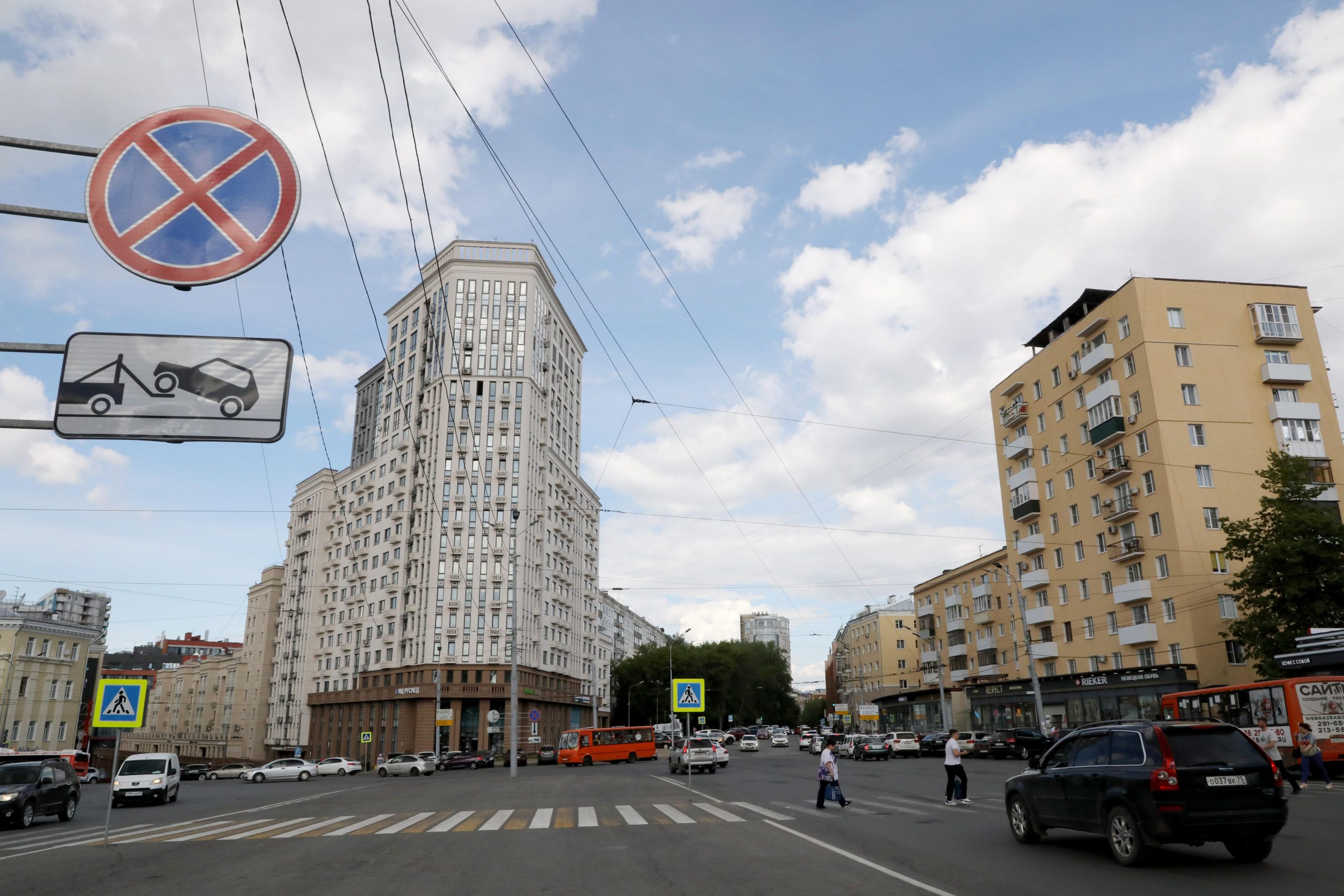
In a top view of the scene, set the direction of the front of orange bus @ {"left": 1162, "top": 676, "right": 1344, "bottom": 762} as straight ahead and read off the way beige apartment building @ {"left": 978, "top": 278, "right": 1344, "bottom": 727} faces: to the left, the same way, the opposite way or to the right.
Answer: to the left

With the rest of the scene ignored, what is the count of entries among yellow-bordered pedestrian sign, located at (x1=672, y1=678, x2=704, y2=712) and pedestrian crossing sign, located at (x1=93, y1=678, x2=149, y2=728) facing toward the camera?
2

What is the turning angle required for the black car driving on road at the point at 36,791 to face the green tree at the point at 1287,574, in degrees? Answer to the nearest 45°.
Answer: approximately 135° to its left

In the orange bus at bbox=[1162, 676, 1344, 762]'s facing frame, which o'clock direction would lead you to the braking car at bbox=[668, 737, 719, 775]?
The braking car is roughly at 11 o'clock from the orange bus.

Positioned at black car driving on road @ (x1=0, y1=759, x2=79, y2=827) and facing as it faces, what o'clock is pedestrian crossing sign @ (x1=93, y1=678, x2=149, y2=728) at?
The pedestrian crossing sign is roughly at 10 o'clock from the black car driving on road.

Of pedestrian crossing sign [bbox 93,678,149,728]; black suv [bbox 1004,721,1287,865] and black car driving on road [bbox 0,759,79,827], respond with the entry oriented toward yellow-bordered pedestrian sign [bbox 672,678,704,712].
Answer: the black suv

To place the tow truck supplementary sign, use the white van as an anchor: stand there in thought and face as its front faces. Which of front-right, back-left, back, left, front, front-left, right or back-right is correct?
front-left

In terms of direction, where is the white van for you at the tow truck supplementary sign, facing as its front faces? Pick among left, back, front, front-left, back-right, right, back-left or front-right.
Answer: back

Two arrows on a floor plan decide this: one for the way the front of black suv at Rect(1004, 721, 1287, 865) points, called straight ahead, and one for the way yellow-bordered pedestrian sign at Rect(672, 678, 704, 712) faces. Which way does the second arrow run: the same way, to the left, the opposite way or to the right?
the opposite way

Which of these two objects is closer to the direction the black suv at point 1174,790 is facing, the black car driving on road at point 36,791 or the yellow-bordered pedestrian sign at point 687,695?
the yellow-bordered pedestrian sign

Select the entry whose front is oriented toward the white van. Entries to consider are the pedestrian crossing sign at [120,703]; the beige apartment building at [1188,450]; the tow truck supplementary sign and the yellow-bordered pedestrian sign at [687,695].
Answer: the beige apartment building

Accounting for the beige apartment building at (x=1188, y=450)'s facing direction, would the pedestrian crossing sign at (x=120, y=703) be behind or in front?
in front
